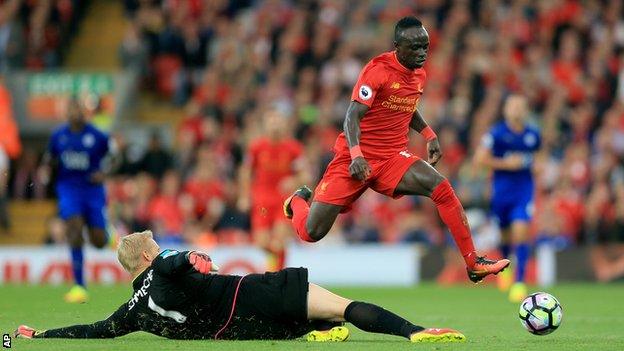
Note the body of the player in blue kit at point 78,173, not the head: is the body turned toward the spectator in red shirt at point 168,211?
no

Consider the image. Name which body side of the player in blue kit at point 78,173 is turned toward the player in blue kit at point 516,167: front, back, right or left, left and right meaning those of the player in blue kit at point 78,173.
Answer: left

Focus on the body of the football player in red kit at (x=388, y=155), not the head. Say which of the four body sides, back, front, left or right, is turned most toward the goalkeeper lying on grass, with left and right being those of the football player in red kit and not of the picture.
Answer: right

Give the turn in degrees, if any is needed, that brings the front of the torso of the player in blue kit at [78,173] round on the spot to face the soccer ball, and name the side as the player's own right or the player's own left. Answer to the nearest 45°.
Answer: approximately 45° to the player's own left

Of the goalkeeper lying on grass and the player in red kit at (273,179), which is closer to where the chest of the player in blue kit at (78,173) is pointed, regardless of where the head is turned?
the goalkeeper lying on grass

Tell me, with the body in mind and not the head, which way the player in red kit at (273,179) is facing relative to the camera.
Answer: toward the camera

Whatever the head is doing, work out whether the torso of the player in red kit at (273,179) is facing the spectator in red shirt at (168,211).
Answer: no

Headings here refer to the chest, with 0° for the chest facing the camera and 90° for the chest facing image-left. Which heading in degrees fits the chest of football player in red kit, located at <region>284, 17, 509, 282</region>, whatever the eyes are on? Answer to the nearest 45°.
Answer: approximately 315°

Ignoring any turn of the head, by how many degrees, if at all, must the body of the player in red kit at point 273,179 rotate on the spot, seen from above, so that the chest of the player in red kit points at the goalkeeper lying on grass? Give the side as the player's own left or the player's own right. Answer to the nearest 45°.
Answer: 0° — they already face them

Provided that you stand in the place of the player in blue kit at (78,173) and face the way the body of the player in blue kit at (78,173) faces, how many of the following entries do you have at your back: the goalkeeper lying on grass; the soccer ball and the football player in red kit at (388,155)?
0

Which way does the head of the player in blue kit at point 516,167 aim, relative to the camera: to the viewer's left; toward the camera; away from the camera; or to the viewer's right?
toward the camera

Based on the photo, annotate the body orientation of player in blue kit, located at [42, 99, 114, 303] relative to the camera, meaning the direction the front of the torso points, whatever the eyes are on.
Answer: toward the camera

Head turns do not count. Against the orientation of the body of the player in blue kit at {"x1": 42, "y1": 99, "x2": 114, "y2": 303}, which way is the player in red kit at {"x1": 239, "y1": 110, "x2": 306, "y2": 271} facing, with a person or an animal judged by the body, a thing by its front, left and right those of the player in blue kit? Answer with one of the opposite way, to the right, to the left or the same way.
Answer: the same way

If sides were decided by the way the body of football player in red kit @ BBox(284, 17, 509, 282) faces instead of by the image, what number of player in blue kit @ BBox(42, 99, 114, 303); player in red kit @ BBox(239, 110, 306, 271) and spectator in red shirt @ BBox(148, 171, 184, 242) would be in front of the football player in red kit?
0

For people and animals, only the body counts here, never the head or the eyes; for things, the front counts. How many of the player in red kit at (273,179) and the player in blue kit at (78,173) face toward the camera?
2
